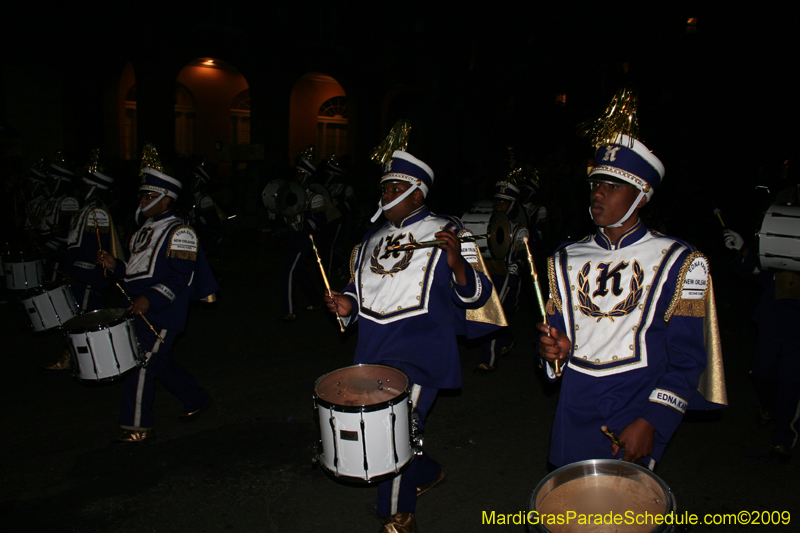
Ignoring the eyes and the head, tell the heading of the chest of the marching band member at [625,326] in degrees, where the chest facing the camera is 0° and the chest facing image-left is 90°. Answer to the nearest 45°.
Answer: approximately 45°

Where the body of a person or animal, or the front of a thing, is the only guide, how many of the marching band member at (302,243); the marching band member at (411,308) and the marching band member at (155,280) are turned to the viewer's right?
0

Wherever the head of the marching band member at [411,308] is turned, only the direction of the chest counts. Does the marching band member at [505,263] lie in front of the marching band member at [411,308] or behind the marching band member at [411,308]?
behind

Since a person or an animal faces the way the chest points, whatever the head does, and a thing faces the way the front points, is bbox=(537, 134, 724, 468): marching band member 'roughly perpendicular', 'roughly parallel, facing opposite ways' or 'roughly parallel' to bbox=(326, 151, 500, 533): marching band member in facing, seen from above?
roughly parallel

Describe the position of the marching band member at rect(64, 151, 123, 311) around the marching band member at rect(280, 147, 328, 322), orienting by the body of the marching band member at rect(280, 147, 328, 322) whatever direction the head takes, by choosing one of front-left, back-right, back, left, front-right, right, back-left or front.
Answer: front-left

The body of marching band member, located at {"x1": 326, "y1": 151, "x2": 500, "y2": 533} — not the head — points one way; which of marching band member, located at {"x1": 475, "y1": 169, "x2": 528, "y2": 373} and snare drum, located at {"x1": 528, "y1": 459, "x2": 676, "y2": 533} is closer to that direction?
the snare drum

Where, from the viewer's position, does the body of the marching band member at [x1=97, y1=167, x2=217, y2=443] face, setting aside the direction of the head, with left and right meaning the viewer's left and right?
facing the viewer and to the left of the viewer

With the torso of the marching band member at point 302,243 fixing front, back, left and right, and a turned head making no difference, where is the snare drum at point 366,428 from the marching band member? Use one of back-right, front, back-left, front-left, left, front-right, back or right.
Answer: left

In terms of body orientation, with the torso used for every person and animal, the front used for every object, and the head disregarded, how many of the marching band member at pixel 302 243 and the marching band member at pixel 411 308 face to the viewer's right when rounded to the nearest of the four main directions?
0

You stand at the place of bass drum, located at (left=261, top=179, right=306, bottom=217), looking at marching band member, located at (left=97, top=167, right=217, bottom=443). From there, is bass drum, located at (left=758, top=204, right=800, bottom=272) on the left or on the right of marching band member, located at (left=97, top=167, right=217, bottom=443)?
left

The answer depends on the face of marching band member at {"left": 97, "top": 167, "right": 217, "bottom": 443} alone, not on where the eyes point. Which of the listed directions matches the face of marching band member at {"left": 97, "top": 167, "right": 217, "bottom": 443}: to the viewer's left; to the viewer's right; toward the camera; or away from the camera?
to the viewer's left

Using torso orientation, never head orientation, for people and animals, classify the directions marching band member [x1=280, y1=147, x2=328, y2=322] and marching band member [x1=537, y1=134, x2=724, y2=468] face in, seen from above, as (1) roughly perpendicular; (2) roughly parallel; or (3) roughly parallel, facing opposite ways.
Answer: roughly parallel

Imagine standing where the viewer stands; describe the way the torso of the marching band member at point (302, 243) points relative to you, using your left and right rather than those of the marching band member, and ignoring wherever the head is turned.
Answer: facing to the left of the viewer

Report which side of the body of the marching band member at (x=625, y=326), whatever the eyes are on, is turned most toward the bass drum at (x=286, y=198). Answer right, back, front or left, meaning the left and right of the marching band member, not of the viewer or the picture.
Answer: right
